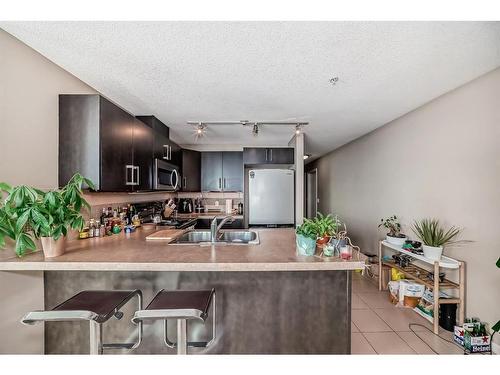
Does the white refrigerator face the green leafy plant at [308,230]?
yes

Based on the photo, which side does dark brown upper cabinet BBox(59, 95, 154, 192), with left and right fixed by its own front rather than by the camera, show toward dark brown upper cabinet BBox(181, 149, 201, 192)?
left

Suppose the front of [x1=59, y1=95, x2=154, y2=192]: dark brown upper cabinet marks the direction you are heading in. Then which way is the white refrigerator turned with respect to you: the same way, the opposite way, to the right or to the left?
to the right

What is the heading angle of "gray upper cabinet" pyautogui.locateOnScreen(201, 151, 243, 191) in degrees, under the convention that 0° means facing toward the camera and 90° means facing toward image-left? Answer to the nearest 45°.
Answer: approximately 0°

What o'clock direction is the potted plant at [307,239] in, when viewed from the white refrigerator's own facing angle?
The potted plant is roughly at 12 o'clock from the white refrigerator.

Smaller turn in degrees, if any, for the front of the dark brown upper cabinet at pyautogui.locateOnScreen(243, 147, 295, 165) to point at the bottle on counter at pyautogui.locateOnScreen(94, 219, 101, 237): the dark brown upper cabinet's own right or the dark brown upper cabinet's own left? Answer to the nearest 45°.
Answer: approximately 45° to the dark brown upper cabinet's own right

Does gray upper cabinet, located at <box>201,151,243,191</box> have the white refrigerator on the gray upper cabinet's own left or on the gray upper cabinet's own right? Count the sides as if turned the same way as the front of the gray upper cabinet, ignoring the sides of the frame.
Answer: on the gray upper cabinet's own left

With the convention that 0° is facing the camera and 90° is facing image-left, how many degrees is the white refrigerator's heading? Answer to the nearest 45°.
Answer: approximately 0°
